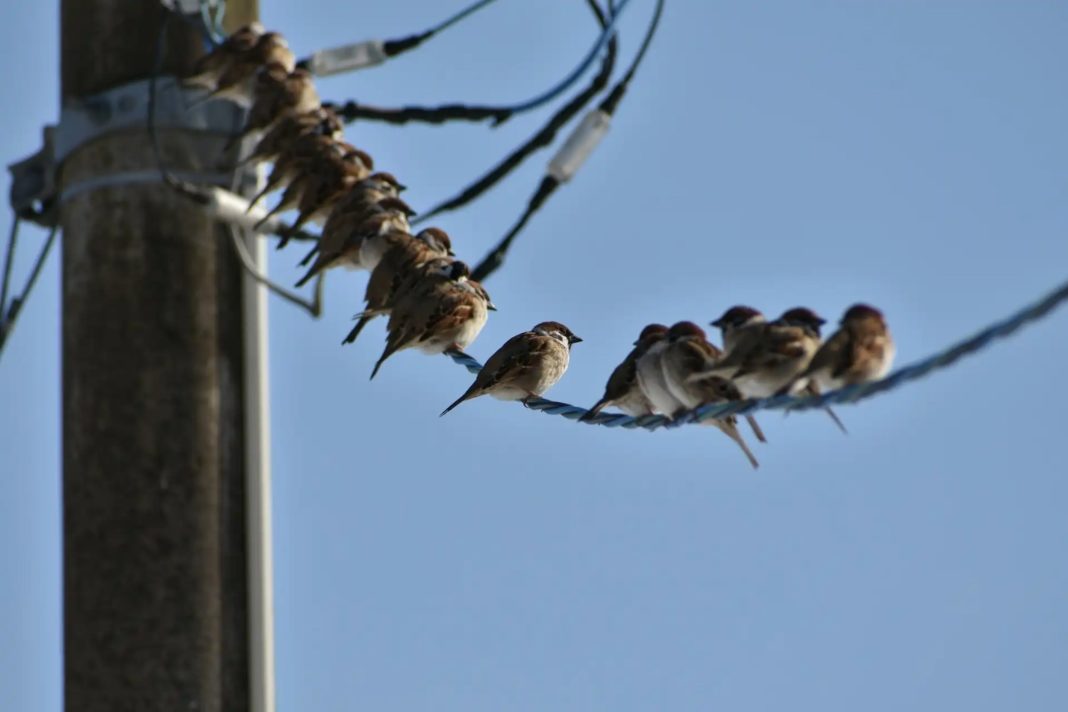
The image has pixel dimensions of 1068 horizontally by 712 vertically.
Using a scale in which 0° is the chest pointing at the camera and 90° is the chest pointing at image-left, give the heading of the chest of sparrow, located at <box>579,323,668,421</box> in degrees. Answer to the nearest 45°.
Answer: approximately 270°

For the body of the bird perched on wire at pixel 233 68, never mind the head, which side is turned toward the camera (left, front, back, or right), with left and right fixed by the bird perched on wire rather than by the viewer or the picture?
right

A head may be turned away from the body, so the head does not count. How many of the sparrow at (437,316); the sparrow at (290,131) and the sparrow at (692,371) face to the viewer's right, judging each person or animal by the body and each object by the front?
2

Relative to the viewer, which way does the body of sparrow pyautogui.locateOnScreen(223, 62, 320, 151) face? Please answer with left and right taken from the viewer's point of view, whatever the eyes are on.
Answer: facing to the right of the viewer

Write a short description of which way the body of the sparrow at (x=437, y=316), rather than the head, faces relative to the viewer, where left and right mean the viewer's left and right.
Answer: facing to the right of the viewer

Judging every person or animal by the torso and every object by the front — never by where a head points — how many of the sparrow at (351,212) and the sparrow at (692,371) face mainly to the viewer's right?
1

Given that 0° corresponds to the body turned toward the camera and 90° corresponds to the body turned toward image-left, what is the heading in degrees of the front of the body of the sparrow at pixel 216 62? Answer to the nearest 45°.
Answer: approximately 270°

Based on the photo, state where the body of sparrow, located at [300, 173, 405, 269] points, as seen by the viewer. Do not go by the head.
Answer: to the viewer's right

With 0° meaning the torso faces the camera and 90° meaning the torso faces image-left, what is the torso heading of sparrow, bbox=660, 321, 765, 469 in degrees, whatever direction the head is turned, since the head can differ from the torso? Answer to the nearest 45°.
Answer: approximately 45°

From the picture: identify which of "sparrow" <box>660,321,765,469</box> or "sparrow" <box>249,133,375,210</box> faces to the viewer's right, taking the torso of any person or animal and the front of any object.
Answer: "sparrow" <box>249,133,375,210</box>

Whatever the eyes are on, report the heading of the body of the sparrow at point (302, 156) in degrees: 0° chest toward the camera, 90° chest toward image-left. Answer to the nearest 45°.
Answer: approximately 270°
